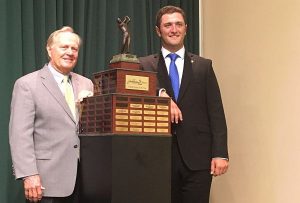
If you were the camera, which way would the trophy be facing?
facing the viewer and to the right of the viewer

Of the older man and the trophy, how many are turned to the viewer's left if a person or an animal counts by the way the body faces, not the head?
0

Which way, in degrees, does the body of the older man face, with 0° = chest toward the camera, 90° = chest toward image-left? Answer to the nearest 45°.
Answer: approximately 315°
